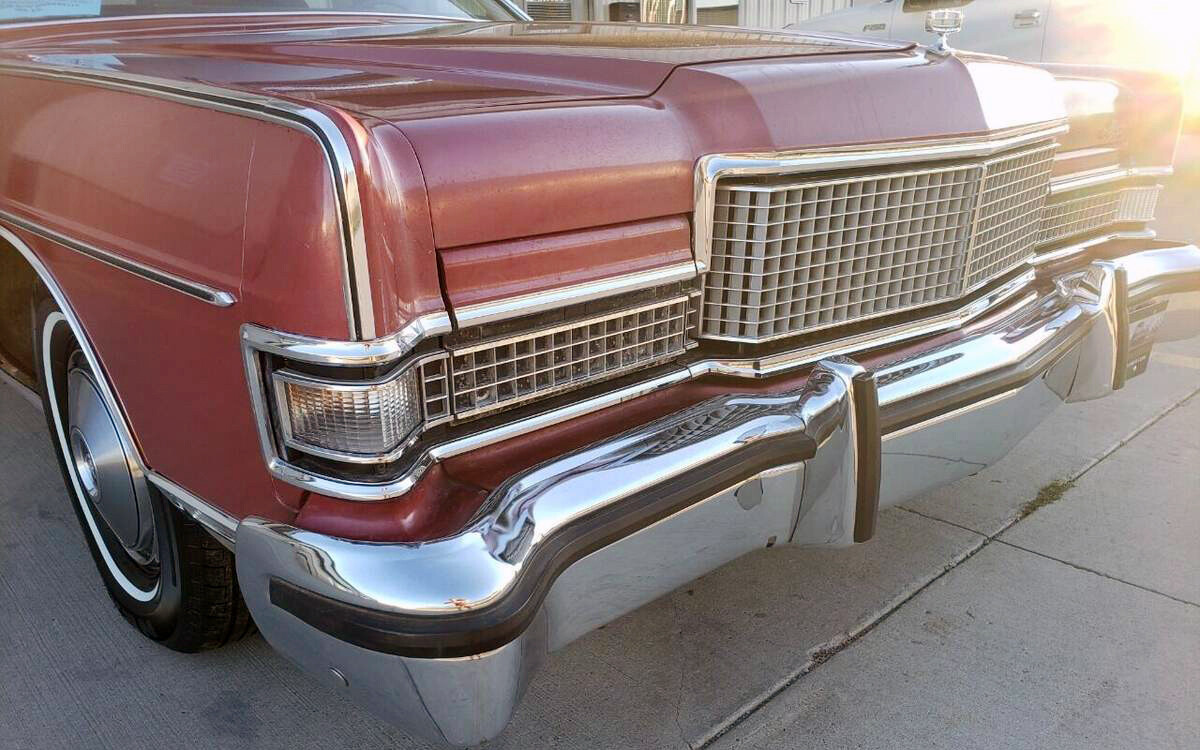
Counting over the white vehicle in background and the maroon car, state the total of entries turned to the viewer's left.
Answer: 1

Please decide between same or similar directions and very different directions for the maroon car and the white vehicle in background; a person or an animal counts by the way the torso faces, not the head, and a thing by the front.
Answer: very different directions

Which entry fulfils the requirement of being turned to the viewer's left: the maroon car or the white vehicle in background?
the white vehicle in background

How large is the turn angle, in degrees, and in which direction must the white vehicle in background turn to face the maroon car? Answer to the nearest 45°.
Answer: approximately 90° to its left

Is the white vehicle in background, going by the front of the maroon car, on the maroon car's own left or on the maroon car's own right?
on the maroon car's own left

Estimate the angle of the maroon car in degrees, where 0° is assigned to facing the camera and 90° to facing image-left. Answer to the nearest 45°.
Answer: approximately 315°

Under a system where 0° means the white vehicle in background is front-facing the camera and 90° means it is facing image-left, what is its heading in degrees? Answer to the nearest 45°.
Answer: approximately 90°
